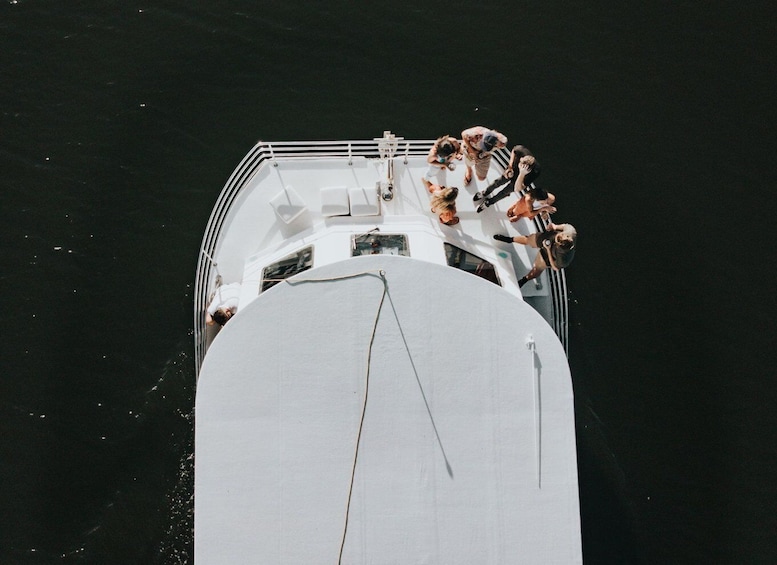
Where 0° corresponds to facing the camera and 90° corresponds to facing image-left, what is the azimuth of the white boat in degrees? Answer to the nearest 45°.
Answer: approximately 180°
